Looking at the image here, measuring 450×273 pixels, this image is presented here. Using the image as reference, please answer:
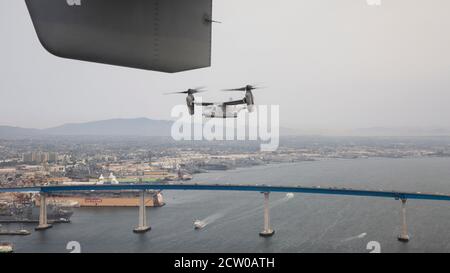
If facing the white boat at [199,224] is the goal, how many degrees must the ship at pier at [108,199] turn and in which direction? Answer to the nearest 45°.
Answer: approximately 45° to its right

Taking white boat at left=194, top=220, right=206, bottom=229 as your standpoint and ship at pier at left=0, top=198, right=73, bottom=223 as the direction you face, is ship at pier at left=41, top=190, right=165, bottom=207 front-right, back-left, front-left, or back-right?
front-right

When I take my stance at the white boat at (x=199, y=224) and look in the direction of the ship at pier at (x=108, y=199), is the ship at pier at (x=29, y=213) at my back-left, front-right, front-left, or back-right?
front-left

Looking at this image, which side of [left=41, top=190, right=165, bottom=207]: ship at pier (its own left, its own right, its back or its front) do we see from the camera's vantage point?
left
